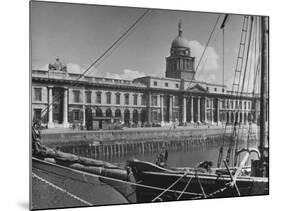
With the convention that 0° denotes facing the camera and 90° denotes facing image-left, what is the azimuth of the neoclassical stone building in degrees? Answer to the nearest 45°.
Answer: approximately 315°
